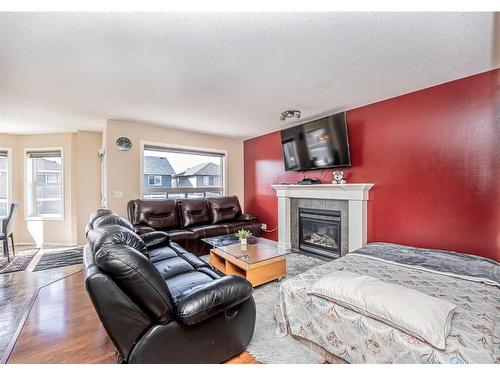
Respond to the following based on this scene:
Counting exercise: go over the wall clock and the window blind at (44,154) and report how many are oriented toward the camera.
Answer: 2

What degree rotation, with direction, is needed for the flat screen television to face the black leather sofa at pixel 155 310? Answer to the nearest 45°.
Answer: approximately 45° to its left

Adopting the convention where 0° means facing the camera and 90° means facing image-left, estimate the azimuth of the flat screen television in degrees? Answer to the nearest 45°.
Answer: approximately 45°

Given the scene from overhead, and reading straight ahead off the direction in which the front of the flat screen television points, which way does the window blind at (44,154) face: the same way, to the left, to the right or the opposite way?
to the left

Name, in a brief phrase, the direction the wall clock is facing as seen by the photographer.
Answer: facing the viewer

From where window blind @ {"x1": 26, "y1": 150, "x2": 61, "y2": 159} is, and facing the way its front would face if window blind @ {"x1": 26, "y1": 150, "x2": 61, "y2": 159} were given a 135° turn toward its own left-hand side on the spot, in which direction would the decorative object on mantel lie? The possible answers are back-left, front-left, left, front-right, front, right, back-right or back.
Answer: right

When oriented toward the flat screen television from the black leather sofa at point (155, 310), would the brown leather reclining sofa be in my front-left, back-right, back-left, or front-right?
front-left

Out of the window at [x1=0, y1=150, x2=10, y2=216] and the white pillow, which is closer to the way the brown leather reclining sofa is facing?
the white pillow

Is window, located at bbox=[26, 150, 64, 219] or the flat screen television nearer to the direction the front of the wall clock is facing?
the flat screen television

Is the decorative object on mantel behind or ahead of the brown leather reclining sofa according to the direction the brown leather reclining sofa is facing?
ahead

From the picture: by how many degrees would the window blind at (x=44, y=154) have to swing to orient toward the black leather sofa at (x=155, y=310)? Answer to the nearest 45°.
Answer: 0° — it already faces it

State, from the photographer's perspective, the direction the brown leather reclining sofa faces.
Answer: facing the viewer and to the right of the viewer

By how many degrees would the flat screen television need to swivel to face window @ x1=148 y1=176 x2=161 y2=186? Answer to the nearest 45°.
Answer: approximately 45° to its right

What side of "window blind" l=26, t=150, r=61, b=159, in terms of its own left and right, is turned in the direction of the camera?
front
